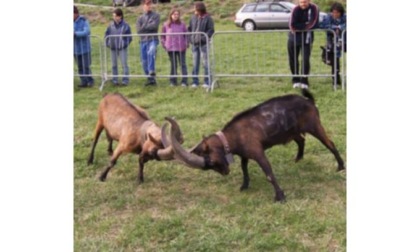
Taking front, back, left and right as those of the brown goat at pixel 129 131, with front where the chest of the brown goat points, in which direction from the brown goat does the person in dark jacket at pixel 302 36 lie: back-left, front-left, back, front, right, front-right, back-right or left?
left

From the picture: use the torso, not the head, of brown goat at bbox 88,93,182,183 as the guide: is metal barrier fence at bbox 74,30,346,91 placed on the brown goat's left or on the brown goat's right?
on the brown goat's left
